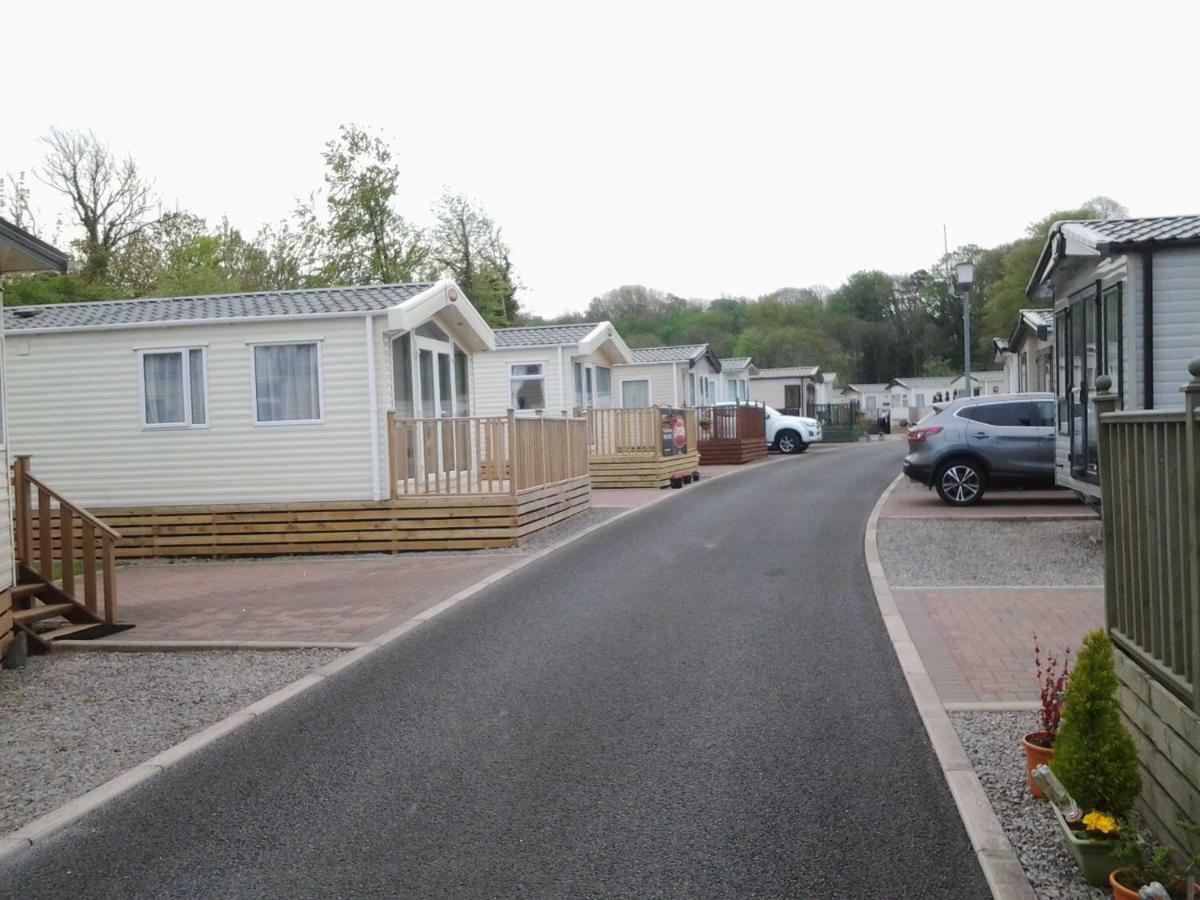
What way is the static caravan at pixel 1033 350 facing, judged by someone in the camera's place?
facing the viewer and to the left of the viewer

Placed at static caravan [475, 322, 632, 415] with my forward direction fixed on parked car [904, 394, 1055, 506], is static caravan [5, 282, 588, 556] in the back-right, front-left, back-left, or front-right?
front-right

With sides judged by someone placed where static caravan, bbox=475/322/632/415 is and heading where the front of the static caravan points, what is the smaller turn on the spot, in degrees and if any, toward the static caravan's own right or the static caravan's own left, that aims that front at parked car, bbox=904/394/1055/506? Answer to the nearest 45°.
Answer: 0° — it already faces it

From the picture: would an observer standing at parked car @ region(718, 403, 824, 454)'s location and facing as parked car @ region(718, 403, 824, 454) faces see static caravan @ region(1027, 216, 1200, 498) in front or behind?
in front

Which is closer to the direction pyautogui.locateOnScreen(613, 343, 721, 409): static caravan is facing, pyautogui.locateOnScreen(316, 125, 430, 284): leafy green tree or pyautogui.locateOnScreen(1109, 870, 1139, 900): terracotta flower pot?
the terracotta flower pot

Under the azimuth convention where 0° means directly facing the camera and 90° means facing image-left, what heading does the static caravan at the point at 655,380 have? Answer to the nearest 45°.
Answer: approximately 315°

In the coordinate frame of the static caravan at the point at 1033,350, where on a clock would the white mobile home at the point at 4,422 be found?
The white mobile home is roughly at 11 o'clock from the static caravan.

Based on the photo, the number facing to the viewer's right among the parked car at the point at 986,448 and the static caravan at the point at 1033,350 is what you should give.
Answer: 1

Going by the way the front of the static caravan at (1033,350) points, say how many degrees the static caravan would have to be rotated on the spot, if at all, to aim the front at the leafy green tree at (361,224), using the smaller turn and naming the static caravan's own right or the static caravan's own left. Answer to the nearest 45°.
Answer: approximately 45° to the static caravan's own right

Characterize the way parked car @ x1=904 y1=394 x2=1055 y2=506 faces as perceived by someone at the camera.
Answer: facing to the right of the viewer

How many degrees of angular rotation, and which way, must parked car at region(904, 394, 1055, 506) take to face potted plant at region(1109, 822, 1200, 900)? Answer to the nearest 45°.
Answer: approximately 90° to its right

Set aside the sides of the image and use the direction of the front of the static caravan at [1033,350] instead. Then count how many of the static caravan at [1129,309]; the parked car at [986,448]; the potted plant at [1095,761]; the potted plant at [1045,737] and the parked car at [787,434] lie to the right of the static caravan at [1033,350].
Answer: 1

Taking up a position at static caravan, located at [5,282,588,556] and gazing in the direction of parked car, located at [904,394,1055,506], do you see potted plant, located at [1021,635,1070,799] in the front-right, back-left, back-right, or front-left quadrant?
front-right

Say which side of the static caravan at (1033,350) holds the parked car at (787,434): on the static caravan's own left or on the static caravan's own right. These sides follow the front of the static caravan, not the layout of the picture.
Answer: on the static caravan's own right

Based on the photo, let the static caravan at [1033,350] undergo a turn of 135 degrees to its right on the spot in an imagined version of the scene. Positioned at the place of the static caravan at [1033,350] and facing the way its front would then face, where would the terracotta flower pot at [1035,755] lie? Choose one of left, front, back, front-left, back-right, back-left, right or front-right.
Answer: back

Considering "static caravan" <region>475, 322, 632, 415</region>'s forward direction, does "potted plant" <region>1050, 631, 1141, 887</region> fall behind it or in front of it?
in front

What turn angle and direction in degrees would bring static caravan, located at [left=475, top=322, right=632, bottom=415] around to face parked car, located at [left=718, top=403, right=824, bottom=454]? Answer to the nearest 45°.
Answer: approximately 90° to its left

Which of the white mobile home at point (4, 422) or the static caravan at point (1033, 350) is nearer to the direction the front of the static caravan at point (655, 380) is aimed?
the static caravan

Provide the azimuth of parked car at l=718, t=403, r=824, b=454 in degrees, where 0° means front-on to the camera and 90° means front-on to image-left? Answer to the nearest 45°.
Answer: approximately 315°

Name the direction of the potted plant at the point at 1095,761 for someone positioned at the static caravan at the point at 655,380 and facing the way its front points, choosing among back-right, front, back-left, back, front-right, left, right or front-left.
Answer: front-right
